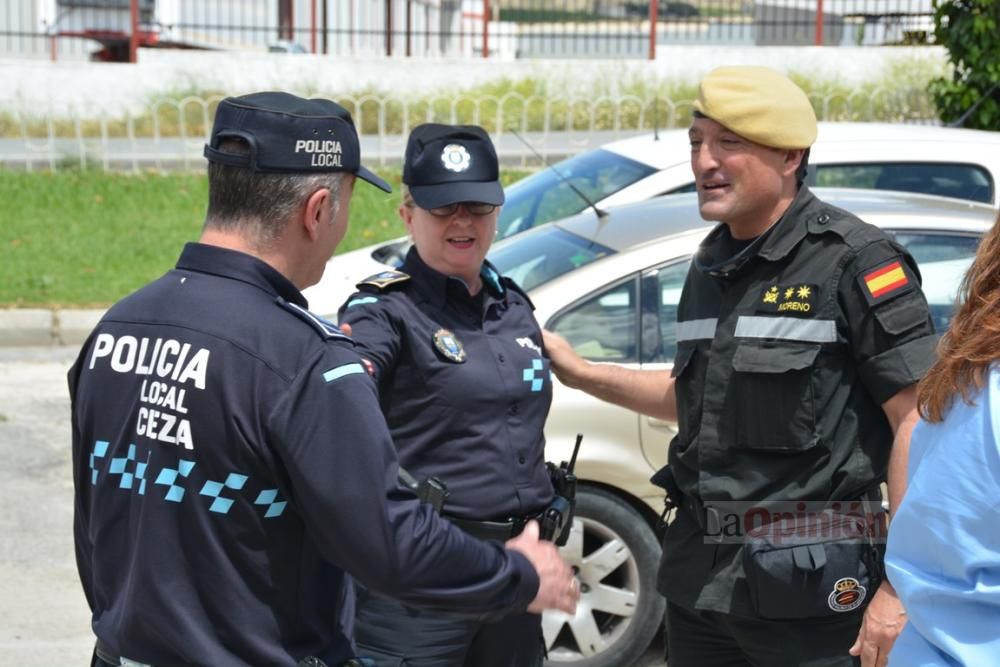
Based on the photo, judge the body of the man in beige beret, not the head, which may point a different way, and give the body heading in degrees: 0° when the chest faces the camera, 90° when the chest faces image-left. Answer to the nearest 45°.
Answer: approximately 45°

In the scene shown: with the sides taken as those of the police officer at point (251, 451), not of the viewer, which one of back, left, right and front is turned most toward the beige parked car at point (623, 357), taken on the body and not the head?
front

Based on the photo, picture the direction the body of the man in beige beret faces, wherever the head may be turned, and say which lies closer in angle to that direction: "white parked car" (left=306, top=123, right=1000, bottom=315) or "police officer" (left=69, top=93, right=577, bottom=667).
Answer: the police officer

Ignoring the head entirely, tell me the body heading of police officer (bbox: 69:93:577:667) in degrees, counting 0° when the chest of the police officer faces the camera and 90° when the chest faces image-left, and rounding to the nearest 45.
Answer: approximately 225°

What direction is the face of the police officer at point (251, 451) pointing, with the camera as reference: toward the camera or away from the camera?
away from the camera

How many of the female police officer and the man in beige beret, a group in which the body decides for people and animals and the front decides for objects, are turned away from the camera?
0

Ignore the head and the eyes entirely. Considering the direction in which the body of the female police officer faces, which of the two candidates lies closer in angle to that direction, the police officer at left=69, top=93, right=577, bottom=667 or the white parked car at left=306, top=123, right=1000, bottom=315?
the police officer

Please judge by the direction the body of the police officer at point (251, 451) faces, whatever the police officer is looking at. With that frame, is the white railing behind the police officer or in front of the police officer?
in front

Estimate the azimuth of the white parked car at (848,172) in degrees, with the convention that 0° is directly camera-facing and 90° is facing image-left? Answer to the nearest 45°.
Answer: approximately 45°

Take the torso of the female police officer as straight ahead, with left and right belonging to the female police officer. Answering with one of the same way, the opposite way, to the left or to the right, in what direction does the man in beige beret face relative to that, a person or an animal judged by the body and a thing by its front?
to the right

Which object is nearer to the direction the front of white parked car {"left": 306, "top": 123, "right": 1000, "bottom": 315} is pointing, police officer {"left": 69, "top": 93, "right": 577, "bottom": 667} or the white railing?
the police officer
